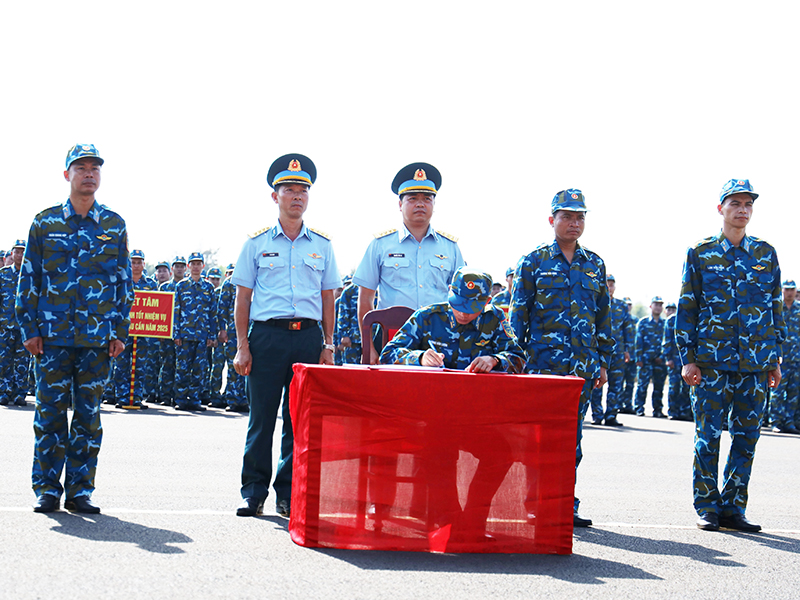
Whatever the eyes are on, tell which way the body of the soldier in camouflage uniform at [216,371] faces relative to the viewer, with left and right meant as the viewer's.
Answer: facing the viewer and to the right of the viewer

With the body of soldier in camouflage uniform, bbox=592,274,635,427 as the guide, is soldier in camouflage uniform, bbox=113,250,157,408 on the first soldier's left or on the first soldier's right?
on the first soldier's right

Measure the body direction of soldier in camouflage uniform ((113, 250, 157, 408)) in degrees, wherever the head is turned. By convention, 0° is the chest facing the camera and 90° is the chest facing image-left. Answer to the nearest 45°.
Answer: approximately 0°

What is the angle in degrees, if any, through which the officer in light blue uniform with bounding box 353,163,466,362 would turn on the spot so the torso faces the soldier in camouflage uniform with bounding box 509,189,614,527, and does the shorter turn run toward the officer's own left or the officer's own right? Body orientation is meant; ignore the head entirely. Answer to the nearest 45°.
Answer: approximately 90° to the officer's own left

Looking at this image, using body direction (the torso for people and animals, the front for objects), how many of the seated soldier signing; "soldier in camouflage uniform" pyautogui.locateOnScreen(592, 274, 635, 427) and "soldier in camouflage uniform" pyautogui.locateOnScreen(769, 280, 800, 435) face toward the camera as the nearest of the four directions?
3

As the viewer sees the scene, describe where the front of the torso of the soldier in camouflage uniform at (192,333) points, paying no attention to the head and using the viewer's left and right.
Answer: facing the viewer

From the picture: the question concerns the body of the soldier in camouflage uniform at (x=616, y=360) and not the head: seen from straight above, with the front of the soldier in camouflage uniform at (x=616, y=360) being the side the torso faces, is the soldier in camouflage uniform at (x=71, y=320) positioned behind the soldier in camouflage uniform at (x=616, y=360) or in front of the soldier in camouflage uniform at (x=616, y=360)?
in front

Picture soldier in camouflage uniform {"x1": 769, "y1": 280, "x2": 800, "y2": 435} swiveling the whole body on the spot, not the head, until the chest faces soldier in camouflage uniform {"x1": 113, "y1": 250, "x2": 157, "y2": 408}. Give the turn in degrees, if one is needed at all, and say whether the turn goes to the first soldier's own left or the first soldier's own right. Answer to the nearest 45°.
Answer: approximately 45° to the first soldier's own right

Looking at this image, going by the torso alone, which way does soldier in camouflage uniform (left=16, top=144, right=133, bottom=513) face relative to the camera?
toward the camera
